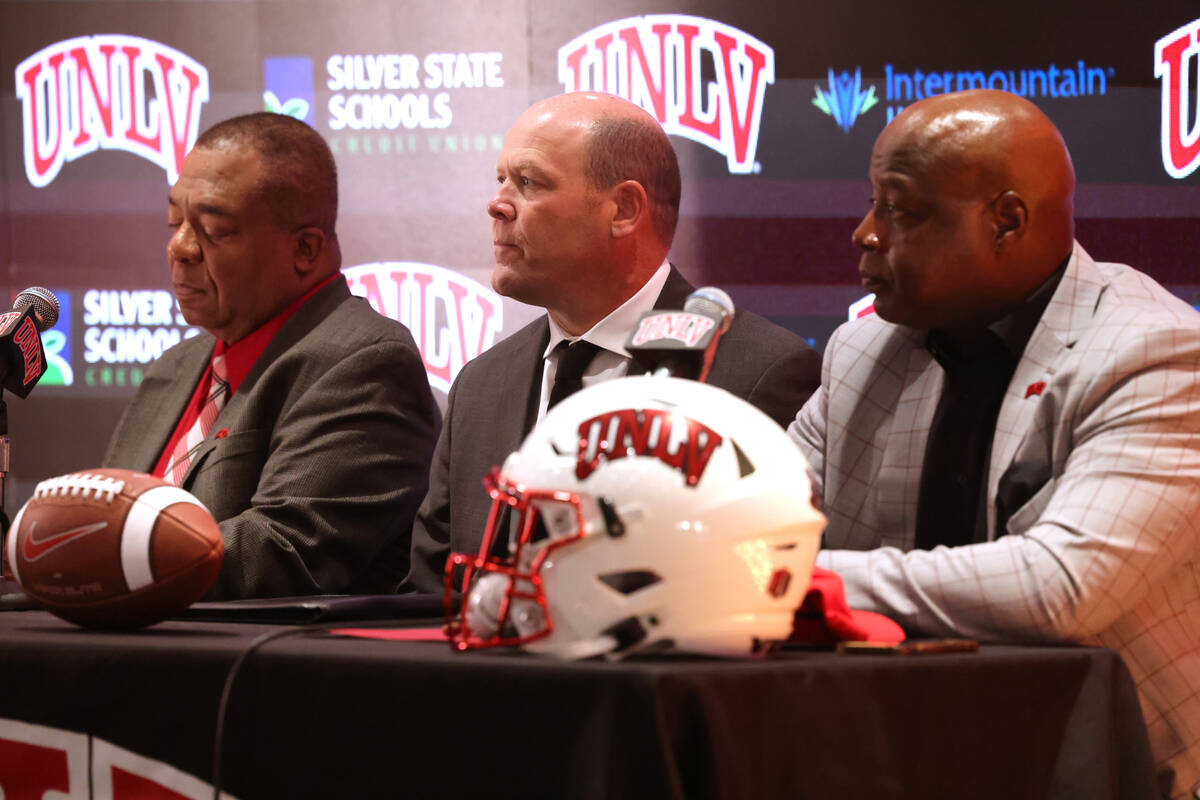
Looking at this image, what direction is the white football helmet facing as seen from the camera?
to the viewer's left

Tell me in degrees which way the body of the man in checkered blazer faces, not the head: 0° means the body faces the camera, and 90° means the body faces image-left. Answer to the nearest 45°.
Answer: approximately 45°

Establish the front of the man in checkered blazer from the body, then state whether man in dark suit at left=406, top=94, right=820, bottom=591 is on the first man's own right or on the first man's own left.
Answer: on the first man's own right

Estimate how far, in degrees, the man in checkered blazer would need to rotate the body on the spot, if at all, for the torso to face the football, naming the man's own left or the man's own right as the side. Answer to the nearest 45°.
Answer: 0° — they already face it

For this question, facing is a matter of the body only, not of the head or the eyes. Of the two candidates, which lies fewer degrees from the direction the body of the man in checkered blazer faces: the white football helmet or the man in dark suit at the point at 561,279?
the white football helmet

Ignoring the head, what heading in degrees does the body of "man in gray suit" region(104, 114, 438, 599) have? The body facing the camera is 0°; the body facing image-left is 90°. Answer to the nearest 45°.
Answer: approximately 45°

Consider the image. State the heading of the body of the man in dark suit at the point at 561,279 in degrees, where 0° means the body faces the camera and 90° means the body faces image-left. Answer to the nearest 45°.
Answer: approximately 45°

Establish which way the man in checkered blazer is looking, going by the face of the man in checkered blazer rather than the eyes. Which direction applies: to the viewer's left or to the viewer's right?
to the viewer's left

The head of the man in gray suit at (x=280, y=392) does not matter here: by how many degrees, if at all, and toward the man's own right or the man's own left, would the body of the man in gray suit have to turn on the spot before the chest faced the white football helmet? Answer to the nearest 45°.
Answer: approximately 45° to the man's own left
